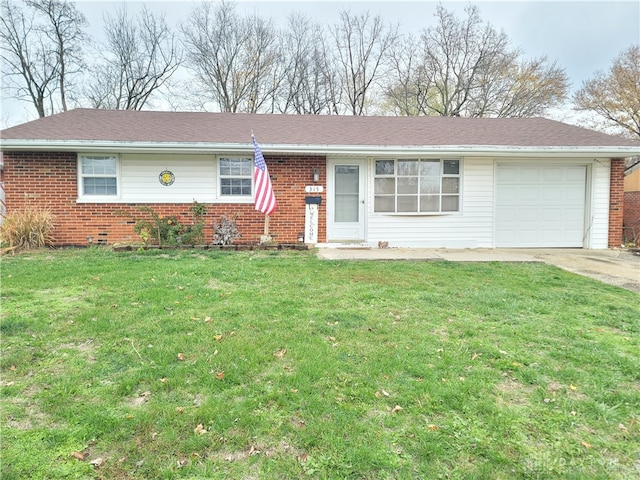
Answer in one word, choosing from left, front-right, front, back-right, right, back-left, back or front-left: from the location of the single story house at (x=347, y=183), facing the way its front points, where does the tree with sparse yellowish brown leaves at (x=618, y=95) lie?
back-left

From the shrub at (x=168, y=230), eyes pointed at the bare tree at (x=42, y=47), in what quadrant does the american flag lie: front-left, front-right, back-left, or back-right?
back-right

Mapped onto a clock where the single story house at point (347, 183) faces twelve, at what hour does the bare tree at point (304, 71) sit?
The bare tree is roughly at 6 o'clock from the single story house.

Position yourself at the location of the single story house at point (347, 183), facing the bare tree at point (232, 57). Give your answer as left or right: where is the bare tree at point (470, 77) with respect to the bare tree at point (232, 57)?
right

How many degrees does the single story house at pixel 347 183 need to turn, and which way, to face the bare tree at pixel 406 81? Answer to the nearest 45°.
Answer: approximately 180°

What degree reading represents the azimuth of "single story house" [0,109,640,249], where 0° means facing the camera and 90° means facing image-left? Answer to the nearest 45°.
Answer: approximately 0°

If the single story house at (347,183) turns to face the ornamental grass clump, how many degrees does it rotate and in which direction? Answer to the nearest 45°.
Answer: approximately 90° to its right

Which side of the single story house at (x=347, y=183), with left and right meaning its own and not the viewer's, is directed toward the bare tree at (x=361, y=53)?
back

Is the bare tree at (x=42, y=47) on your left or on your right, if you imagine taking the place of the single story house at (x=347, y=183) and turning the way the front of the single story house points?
on your right

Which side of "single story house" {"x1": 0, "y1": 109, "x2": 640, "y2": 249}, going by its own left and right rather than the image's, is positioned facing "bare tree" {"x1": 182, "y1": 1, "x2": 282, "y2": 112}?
back

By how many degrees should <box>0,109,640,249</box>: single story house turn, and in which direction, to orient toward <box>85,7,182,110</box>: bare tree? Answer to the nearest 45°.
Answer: approximately 135° to its right
